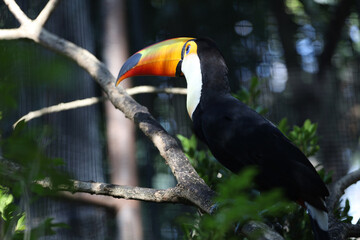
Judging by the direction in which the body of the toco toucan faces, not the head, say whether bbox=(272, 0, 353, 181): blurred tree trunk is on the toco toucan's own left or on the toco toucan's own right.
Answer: on the toco toucan's own right

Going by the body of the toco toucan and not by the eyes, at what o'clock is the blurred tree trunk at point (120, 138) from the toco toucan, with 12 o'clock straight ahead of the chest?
The blurred tree trunk is roughly at 2 o'clock from the toco toucan.

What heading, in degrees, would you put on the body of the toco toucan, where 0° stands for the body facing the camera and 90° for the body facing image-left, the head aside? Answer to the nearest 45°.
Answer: approximately 90°
